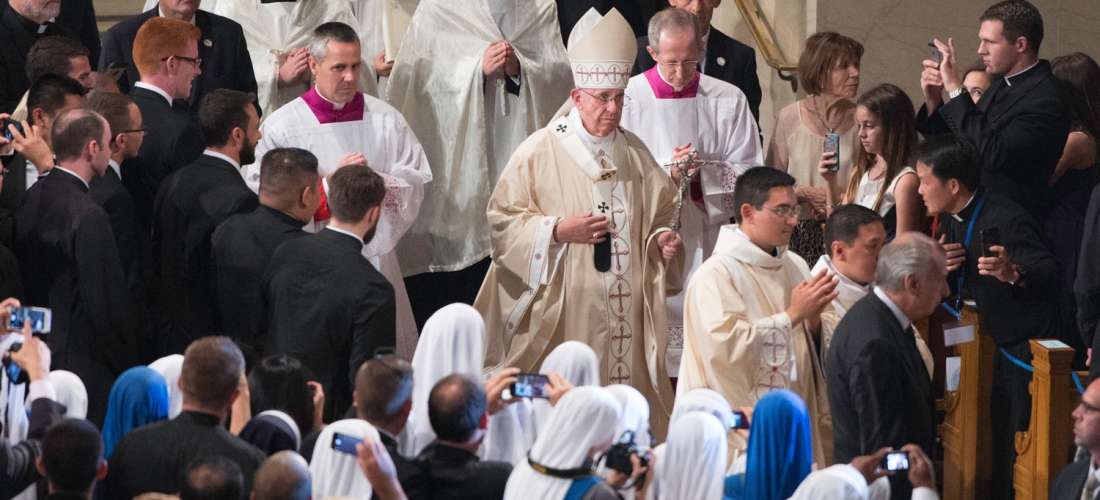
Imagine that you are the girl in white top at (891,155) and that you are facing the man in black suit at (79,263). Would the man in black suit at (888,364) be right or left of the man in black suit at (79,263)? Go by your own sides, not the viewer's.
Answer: left

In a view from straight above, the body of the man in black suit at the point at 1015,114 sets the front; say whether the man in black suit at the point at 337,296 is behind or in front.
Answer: in front

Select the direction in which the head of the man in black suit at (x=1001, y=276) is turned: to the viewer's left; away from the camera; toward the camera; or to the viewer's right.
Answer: to the viewer's left

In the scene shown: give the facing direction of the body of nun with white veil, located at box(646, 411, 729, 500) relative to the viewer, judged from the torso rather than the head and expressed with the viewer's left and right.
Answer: facing away from the viewer

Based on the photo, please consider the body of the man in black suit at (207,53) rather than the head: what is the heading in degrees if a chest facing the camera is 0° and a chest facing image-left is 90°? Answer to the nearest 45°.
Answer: approximately 0°

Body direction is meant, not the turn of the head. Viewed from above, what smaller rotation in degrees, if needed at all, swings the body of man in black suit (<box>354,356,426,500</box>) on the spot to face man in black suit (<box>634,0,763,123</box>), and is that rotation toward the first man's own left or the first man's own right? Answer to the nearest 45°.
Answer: approximately 45° to the first man's own right

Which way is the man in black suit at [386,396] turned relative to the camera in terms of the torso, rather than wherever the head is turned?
away from the camera

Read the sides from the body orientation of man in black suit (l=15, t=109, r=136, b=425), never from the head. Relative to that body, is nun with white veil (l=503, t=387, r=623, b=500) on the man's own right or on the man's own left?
on the man's own right

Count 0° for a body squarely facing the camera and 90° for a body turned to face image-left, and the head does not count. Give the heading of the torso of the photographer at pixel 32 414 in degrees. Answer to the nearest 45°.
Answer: approximately 225°

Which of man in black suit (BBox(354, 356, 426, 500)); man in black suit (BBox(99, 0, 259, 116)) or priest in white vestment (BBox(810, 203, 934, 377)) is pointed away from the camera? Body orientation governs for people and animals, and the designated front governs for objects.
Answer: man in black suit (BBox(354, 356, 426, 500))

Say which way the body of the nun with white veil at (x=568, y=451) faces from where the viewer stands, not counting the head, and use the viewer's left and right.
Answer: facing away from the viewer and to the right of the viewer

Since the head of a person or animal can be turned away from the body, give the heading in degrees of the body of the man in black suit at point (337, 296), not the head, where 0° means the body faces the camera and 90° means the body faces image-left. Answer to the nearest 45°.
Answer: approximately 225°
